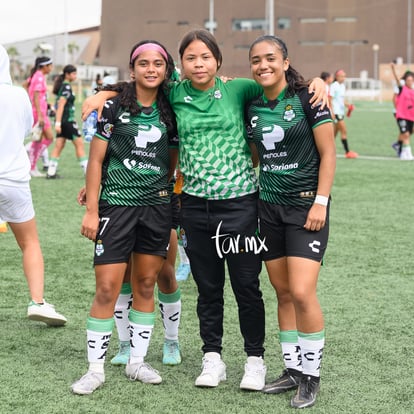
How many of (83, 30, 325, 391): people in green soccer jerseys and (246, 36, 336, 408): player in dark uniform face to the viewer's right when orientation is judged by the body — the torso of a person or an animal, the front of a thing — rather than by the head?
0

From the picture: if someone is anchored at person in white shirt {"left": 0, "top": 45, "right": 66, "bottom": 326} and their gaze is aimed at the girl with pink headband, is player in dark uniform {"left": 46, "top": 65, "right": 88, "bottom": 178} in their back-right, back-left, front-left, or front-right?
back-left

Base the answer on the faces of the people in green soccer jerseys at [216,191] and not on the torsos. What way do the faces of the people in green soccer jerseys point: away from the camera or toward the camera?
toward the camera

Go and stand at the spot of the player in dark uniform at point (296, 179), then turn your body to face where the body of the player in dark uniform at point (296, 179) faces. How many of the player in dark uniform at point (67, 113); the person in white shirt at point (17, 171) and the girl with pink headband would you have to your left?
0

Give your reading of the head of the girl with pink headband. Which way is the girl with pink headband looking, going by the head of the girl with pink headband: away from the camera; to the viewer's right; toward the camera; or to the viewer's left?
toward the camera

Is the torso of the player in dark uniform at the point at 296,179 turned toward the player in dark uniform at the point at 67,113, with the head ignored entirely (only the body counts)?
no

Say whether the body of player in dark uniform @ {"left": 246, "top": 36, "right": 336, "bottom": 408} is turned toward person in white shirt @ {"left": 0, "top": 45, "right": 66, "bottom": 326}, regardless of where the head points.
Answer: no

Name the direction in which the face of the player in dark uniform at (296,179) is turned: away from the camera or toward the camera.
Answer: toward the camera

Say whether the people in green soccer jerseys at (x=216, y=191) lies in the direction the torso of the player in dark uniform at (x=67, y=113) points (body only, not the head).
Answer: no

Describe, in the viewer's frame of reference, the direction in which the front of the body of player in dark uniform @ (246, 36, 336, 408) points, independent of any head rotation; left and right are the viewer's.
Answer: facing the viewer and to the left of the viewer

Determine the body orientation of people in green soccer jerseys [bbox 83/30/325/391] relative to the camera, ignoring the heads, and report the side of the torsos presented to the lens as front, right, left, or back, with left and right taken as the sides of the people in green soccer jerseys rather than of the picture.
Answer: front
